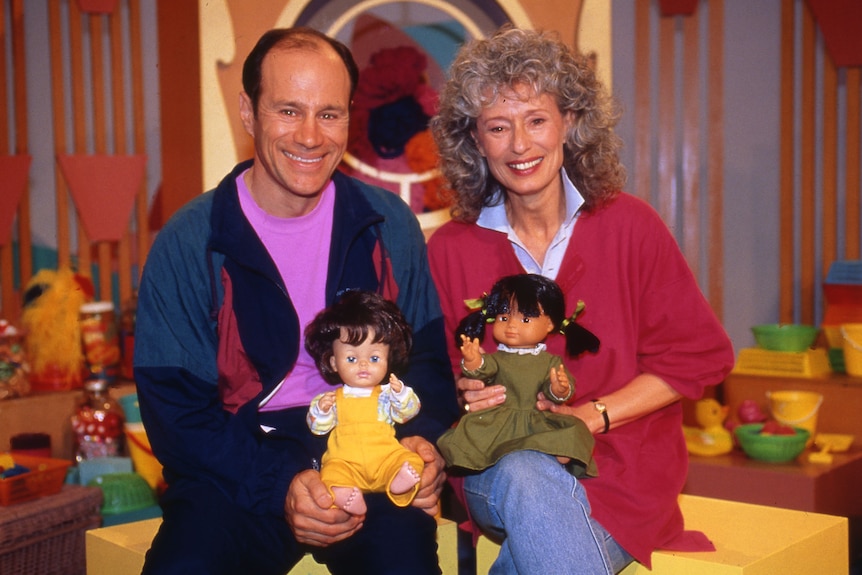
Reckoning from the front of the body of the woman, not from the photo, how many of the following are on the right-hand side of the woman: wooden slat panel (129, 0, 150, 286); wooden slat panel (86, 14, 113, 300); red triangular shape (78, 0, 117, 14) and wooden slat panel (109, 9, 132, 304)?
4

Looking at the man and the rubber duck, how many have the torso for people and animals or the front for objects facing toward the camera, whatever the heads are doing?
1

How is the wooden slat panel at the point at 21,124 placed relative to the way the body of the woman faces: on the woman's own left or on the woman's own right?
on the woman's own right

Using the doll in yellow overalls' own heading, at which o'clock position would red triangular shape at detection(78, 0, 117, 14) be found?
The red triangular shape is roughly at 5 o'clock from the doll in yellow overalls.

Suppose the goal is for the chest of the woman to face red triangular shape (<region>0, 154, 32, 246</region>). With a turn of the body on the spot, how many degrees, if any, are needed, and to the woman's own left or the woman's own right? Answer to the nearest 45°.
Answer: approximately 90° to the woman's own right

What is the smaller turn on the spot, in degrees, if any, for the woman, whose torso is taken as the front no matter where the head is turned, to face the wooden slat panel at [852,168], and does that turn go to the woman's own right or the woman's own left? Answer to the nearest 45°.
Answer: approximately 180°

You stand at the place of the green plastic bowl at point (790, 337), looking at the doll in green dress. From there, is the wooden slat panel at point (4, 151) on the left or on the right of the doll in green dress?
right

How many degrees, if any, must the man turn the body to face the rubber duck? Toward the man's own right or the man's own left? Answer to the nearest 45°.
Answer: approximately 135° to the man's own left

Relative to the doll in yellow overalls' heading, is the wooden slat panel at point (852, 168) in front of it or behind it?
behind

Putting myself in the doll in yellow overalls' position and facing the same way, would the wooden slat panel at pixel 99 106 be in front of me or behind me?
behind

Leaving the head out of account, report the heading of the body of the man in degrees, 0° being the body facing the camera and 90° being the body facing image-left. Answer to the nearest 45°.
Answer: approximately 0°
